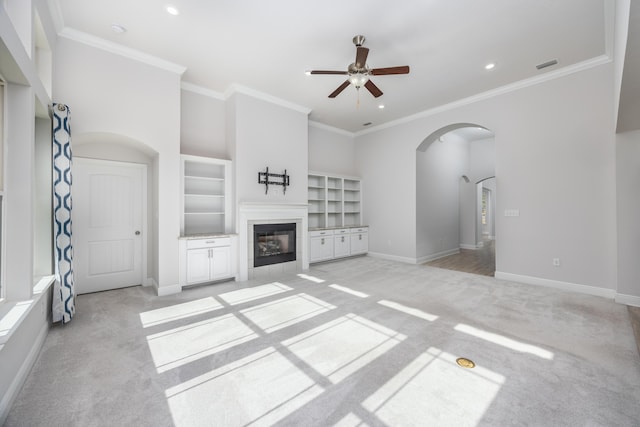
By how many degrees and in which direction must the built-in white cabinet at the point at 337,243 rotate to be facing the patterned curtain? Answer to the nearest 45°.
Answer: approximately 90° to its right

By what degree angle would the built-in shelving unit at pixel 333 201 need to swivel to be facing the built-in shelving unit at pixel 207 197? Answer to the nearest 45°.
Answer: approximately 90° to its right

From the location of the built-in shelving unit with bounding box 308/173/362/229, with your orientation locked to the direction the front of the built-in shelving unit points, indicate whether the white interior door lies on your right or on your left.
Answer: on your right

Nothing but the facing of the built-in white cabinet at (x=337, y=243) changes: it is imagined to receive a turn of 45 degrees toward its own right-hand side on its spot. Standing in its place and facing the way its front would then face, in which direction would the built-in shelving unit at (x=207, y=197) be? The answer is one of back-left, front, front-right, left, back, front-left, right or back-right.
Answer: front-right

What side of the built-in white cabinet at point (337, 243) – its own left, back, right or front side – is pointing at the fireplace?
right

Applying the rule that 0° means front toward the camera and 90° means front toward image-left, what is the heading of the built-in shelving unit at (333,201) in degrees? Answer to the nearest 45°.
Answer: approximately 315°

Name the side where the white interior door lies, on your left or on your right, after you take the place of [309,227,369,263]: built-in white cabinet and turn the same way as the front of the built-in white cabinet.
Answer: on your right

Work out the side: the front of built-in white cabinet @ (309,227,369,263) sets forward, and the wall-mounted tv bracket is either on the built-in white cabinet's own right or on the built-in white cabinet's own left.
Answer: on the built-in white cabinet's own right

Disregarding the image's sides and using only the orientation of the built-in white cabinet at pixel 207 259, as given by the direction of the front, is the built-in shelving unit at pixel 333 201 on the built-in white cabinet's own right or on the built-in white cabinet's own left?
on the built-in white cabinet's own left

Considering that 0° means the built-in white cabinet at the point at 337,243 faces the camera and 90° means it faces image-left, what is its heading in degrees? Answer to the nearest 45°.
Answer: approximately 315°

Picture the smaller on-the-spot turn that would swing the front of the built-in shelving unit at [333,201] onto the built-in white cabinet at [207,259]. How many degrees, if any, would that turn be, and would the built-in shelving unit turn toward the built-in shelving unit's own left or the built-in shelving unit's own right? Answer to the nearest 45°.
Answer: approximately 90° to the built-in shelving unit's own right
